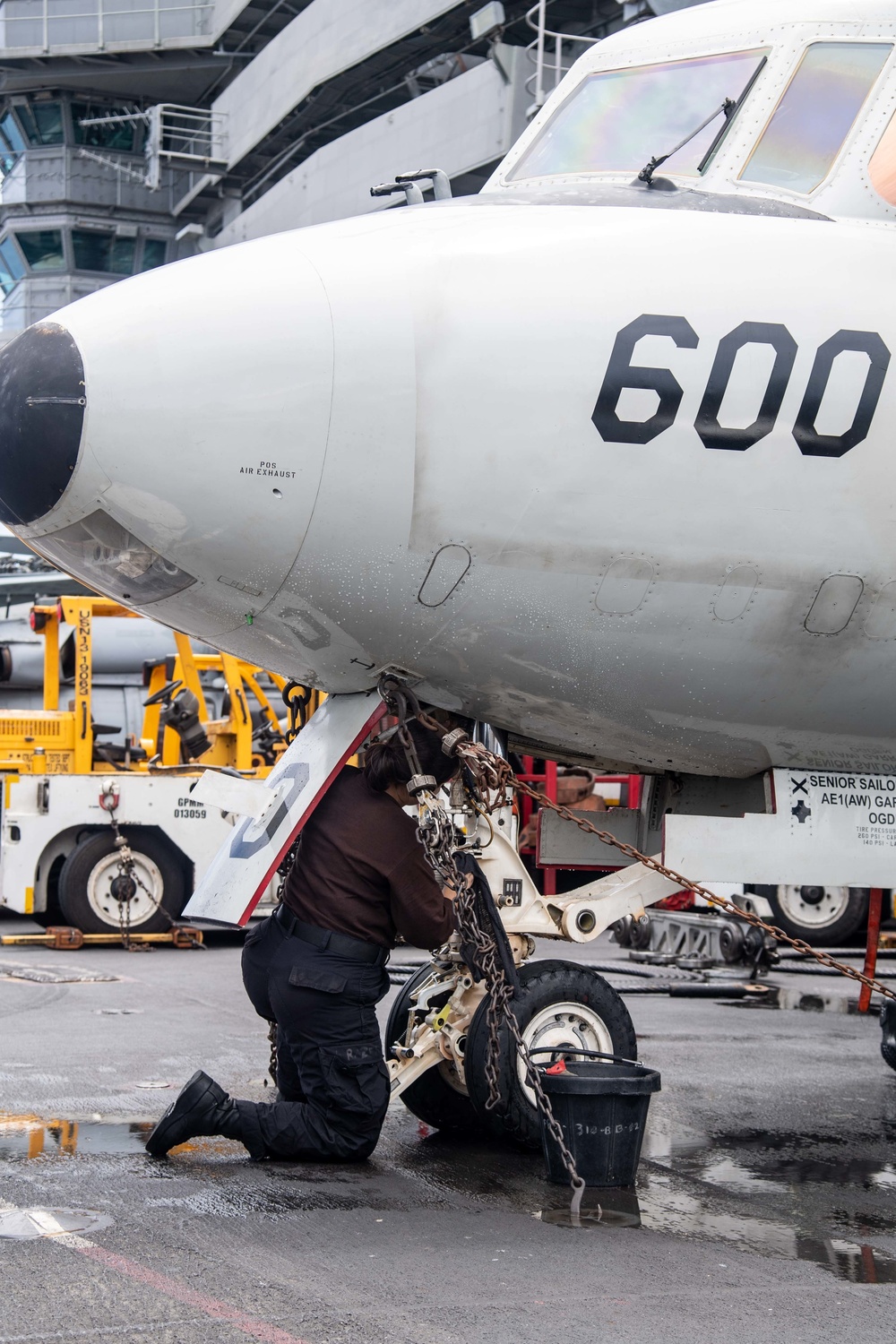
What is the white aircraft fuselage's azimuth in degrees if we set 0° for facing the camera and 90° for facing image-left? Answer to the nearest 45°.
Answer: approximately 45°

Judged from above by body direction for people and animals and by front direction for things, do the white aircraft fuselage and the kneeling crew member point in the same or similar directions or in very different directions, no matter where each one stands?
very different directions

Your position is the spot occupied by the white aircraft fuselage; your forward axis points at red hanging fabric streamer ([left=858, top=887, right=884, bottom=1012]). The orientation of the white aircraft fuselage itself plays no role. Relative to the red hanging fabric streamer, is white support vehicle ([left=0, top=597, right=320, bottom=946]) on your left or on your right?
left
